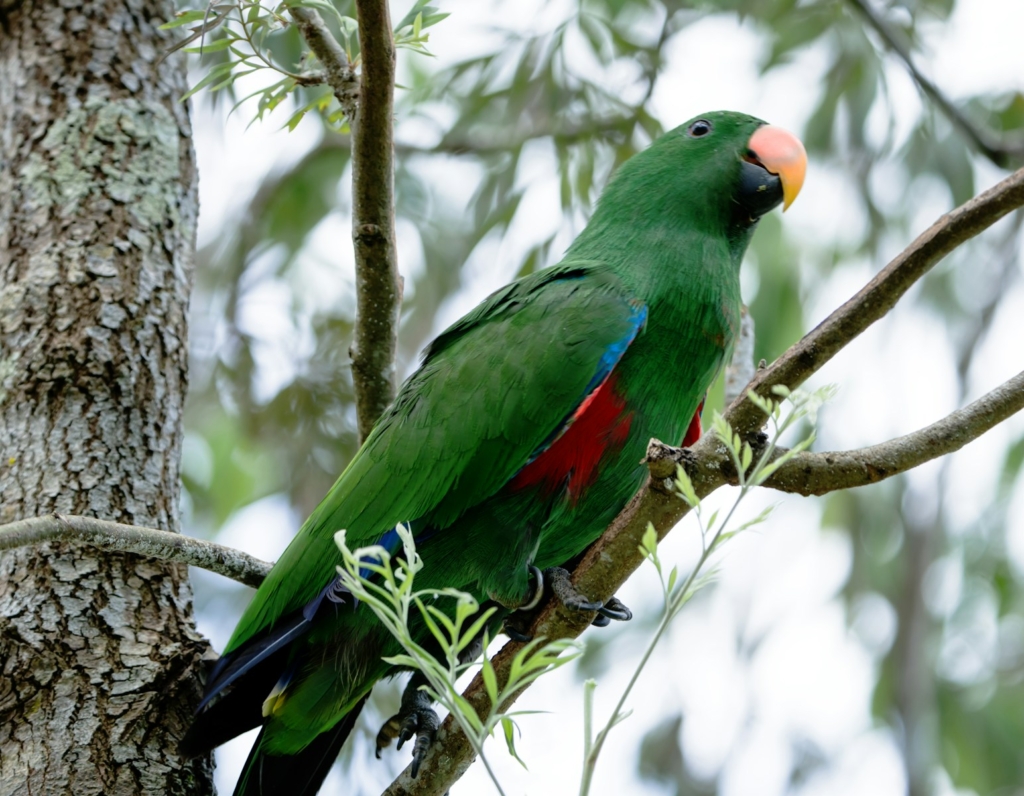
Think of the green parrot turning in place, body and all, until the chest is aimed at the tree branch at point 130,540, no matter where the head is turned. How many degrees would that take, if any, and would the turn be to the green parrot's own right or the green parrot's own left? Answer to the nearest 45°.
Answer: approximately 135° to the green parrot's own right

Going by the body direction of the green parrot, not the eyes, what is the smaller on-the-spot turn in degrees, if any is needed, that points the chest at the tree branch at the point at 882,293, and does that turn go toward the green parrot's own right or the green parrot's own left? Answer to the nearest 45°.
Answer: approximately 45° to the green parrot's own right

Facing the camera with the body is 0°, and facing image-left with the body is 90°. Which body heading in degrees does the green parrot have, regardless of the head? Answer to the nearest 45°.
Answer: approximately 270°

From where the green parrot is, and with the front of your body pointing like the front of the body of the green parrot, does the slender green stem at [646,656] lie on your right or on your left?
on your right
